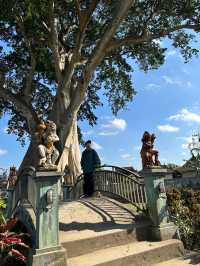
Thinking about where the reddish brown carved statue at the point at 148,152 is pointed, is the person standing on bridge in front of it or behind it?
behind

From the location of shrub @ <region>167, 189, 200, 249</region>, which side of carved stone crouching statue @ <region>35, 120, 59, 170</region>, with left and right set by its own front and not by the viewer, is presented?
left

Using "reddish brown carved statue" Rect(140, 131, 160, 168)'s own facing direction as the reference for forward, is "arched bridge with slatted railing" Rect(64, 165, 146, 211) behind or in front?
behind

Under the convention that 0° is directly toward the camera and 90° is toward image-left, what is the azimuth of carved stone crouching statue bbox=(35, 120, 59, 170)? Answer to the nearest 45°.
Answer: approximately 315°

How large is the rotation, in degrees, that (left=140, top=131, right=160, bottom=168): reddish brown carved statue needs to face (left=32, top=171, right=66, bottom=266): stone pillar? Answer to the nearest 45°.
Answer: approximately 90° to its right

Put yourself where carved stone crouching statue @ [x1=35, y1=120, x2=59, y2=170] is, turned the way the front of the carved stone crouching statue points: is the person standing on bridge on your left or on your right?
on your left
